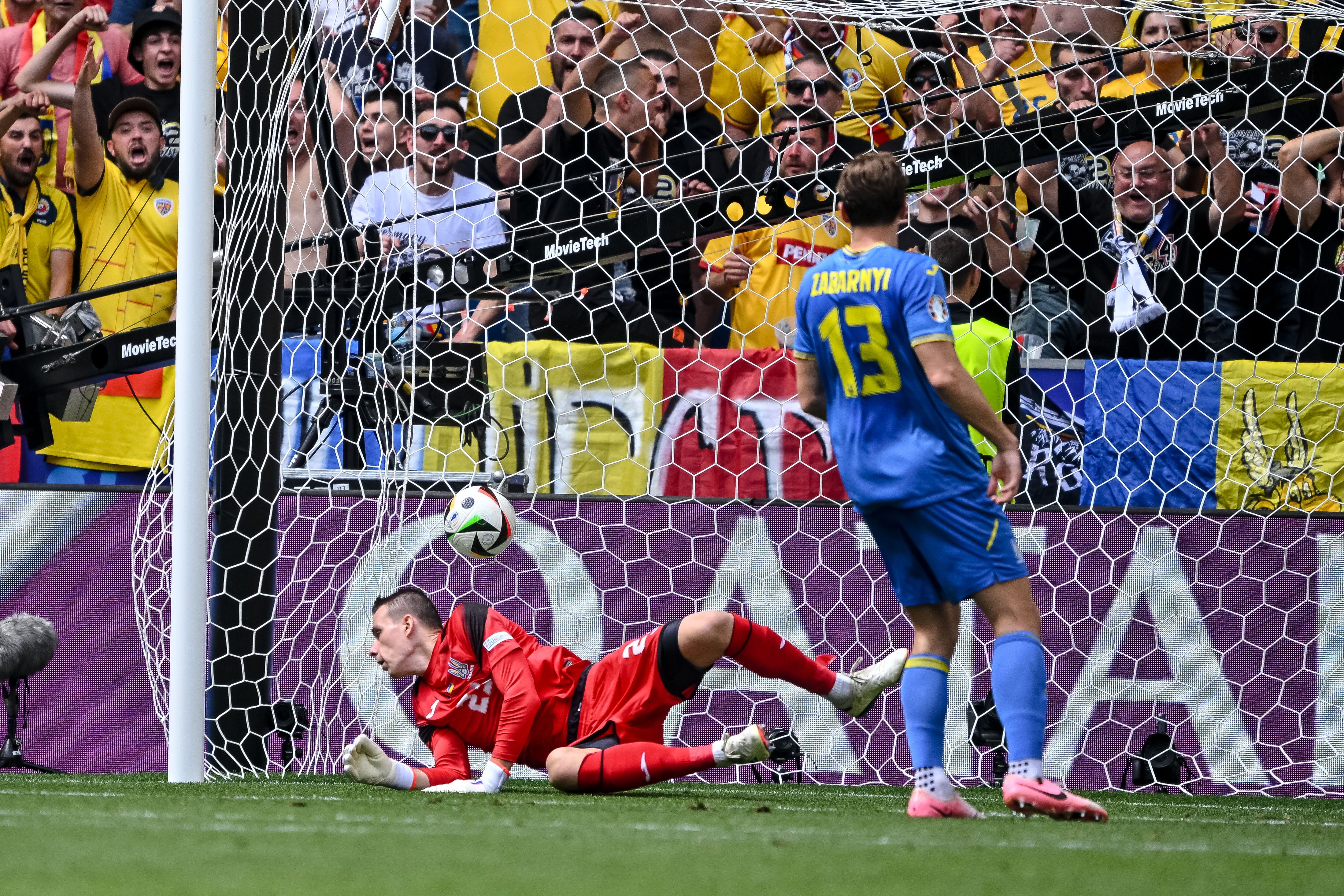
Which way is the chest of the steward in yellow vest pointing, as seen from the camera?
away from the camera

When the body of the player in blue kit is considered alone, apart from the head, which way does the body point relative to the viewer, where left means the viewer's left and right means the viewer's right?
facing away from the viewer and to the right of the viewer

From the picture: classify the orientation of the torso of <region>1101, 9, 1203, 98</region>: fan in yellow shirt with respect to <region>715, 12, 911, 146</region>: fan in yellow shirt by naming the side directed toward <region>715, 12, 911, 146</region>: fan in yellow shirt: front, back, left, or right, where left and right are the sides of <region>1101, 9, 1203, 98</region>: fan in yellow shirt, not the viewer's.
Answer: right

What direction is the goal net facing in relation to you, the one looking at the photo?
facing the viewer

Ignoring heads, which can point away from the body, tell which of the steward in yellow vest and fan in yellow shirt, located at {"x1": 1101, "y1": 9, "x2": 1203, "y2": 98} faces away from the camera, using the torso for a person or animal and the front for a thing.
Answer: the steward in yellow vest

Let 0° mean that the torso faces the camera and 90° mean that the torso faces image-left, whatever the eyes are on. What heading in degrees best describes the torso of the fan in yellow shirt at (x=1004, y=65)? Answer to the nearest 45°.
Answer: approximately 0°

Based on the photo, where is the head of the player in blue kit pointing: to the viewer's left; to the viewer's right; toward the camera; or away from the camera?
away from the camera

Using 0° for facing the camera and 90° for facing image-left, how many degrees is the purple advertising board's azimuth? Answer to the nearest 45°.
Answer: approximately 0°

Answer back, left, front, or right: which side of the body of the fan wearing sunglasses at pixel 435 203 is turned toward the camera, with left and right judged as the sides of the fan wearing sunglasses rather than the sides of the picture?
front

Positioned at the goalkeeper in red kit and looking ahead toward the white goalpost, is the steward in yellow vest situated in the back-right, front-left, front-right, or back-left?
back-right

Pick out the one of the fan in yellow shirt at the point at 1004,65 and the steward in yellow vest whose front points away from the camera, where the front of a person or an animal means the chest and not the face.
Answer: the steward in yellow vest

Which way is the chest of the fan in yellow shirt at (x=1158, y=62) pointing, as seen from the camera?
toward the camera

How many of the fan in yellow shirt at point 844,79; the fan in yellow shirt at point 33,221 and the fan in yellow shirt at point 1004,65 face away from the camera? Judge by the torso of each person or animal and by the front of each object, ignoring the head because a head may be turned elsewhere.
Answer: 0
